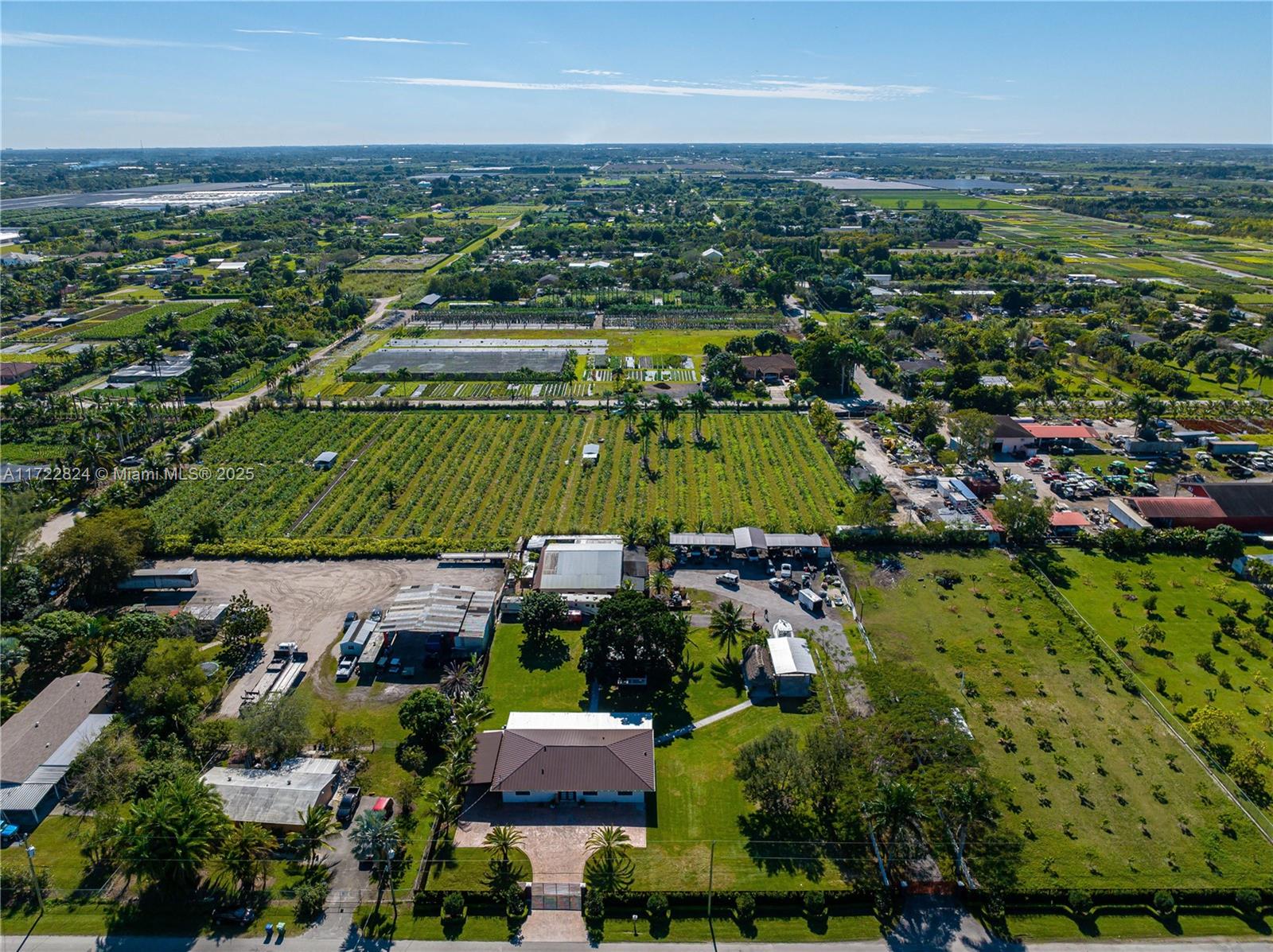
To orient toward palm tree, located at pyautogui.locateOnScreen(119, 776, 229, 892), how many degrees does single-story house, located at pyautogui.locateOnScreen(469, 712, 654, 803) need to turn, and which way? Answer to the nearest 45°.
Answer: approximately 90° to its right

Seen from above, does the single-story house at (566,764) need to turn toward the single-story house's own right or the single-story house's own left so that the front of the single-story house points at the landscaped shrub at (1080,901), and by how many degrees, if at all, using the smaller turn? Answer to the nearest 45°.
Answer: approximately 45° to the single-story house's own left

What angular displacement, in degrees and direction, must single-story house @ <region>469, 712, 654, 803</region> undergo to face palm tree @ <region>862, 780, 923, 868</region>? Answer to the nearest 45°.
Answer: approximately 45° to its left

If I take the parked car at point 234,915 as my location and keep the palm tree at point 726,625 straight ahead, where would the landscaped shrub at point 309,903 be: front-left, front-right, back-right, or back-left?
front-right

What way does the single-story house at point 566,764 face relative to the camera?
toward the camera

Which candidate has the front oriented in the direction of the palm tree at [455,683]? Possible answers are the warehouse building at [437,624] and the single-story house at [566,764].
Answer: the warehouse building

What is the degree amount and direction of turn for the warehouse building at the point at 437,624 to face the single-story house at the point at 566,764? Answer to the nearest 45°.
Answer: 0° — it already faces it

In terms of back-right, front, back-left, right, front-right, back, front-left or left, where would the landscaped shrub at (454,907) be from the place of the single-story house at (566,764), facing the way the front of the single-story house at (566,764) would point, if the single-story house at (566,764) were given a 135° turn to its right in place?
left

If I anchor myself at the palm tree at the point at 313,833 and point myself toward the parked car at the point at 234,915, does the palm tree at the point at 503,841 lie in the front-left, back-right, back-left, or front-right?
back-left

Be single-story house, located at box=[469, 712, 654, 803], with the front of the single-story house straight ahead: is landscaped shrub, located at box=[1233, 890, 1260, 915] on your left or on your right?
on your left

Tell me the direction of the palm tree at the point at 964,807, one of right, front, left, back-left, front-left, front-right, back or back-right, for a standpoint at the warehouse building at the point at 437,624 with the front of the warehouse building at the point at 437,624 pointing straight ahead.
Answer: front-left

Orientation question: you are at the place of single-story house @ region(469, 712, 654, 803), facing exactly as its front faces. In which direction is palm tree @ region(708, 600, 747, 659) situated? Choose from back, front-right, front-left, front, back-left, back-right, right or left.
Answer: back-left

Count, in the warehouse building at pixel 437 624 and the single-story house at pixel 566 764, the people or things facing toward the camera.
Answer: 2

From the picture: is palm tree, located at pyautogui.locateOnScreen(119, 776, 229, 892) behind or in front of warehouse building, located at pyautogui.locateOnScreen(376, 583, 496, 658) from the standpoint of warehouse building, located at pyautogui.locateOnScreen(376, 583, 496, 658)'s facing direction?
in front

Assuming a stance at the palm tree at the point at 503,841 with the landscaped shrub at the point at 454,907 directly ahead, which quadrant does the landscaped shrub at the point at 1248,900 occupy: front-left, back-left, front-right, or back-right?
back-left
